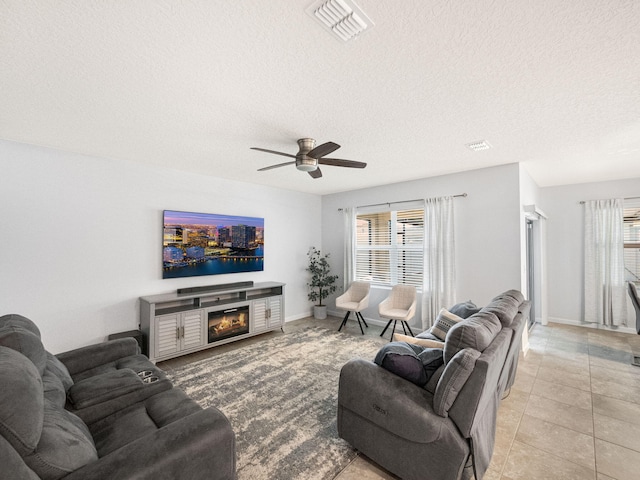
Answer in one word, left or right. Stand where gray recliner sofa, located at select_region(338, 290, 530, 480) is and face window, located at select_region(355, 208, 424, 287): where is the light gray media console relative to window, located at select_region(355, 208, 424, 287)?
left

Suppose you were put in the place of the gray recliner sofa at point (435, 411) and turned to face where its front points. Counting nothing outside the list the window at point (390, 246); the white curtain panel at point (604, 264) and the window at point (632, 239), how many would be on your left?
0

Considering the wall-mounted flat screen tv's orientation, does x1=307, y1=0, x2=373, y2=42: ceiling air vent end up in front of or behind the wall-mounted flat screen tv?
in front

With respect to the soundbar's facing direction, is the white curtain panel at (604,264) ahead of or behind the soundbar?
ahead

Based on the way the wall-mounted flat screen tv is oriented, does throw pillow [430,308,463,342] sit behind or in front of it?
in front

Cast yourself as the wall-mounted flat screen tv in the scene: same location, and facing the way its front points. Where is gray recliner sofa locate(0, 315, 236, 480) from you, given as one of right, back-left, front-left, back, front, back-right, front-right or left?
front-right

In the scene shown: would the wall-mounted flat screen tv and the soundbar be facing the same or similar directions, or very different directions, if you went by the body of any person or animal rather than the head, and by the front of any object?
same or similar directions

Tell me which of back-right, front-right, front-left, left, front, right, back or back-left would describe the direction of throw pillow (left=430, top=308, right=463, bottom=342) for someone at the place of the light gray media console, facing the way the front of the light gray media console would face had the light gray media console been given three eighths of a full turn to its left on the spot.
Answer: back-right

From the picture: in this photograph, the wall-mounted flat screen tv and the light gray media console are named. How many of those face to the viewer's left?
0

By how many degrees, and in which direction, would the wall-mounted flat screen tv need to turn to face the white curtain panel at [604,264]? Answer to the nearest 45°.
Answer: approximately 45° to its left

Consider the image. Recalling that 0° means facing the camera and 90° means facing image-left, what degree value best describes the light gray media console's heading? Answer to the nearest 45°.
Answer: approximately 315°

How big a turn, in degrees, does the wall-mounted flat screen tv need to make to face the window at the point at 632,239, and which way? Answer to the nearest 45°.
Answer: approximately 45° to its left

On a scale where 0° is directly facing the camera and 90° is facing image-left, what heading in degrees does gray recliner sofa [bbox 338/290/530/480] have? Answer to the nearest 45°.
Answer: approximately 135°

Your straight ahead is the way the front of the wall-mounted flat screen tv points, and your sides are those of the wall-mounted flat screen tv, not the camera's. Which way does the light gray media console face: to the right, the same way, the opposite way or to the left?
the same way

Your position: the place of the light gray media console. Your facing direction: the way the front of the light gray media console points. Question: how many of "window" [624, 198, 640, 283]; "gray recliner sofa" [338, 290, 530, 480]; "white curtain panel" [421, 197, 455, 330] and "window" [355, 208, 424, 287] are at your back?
0

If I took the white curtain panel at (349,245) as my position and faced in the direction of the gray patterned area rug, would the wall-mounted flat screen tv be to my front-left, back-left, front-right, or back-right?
front-right

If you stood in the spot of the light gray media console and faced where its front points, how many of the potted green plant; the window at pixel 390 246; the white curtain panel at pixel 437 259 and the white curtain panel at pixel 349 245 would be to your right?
0

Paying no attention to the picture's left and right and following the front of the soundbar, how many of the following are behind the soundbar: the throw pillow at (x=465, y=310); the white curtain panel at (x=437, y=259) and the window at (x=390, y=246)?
0

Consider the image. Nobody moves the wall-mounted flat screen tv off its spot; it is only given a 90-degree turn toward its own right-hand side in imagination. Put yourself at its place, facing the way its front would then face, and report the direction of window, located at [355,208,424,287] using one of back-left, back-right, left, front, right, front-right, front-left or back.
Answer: back-left
